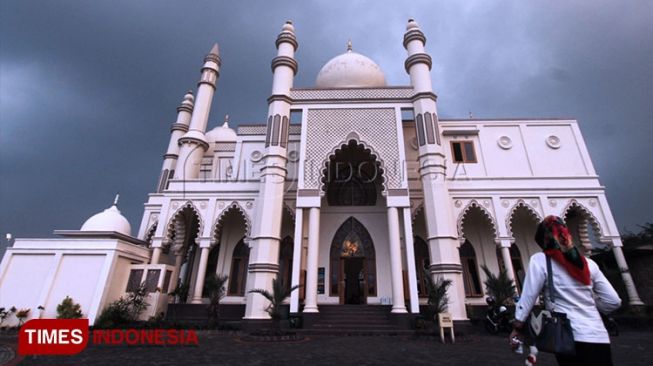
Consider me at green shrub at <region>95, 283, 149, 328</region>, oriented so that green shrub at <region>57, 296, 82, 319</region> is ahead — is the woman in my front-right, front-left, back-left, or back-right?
back-left

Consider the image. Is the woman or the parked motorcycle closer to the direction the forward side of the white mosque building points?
the woman

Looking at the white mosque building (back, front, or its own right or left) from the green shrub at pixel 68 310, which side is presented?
right

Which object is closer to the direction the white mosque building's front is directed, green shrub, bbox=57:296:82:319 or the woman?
the woman

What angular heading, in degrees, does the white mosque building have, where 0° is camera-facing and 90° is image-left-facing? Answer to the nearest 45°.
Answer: approximately 0°

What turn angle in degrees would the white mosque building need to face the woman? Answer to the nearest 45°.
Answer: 0° — it already faces them
